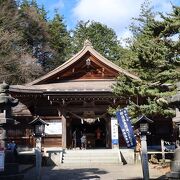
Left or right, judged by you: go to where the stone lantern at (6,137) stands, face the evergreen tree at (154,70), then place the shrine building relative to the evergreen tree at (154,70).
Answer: left

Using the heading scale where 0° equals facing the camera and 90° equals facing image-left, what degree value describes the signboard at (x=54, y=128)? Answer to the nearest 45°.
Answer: approximately 0°

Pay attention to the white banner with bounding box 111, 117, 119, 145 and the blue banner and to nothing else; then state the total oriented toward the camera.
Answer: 2

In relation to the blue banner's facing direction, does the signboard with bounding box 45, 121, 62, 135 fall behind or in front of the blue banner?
behind

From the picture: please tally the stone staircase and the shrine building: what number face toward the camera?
2

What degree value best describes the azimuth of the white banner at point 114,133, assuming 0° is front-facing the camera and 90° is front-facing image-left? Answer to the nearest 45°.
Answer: approximately 0°
